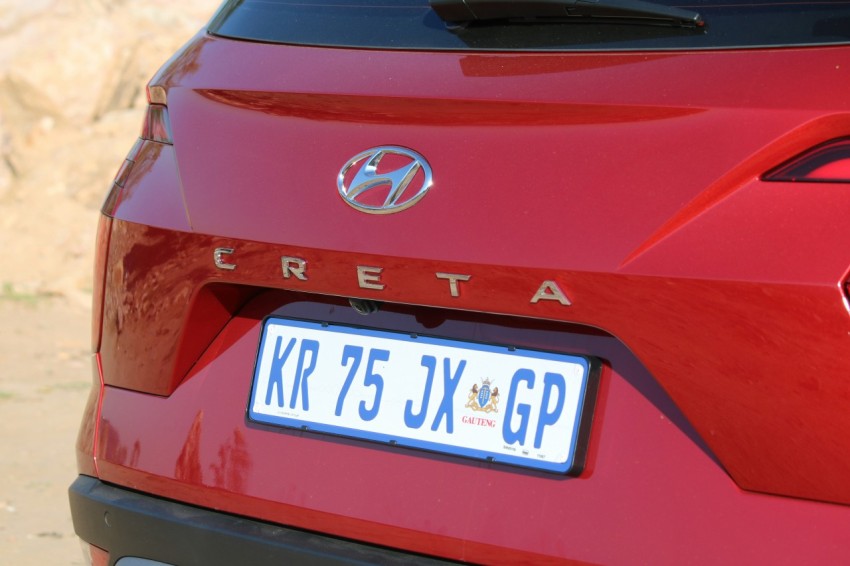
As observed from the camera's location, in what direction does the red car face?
facing away from the viewer and to the right of the viewer
